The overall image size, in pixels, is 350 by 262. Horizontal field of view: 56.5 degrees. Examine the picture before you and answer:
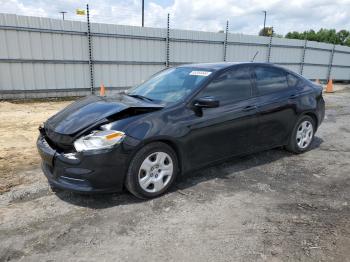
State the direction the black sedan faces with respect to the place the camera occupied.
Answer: facing the viewer and to the left of the viewer
